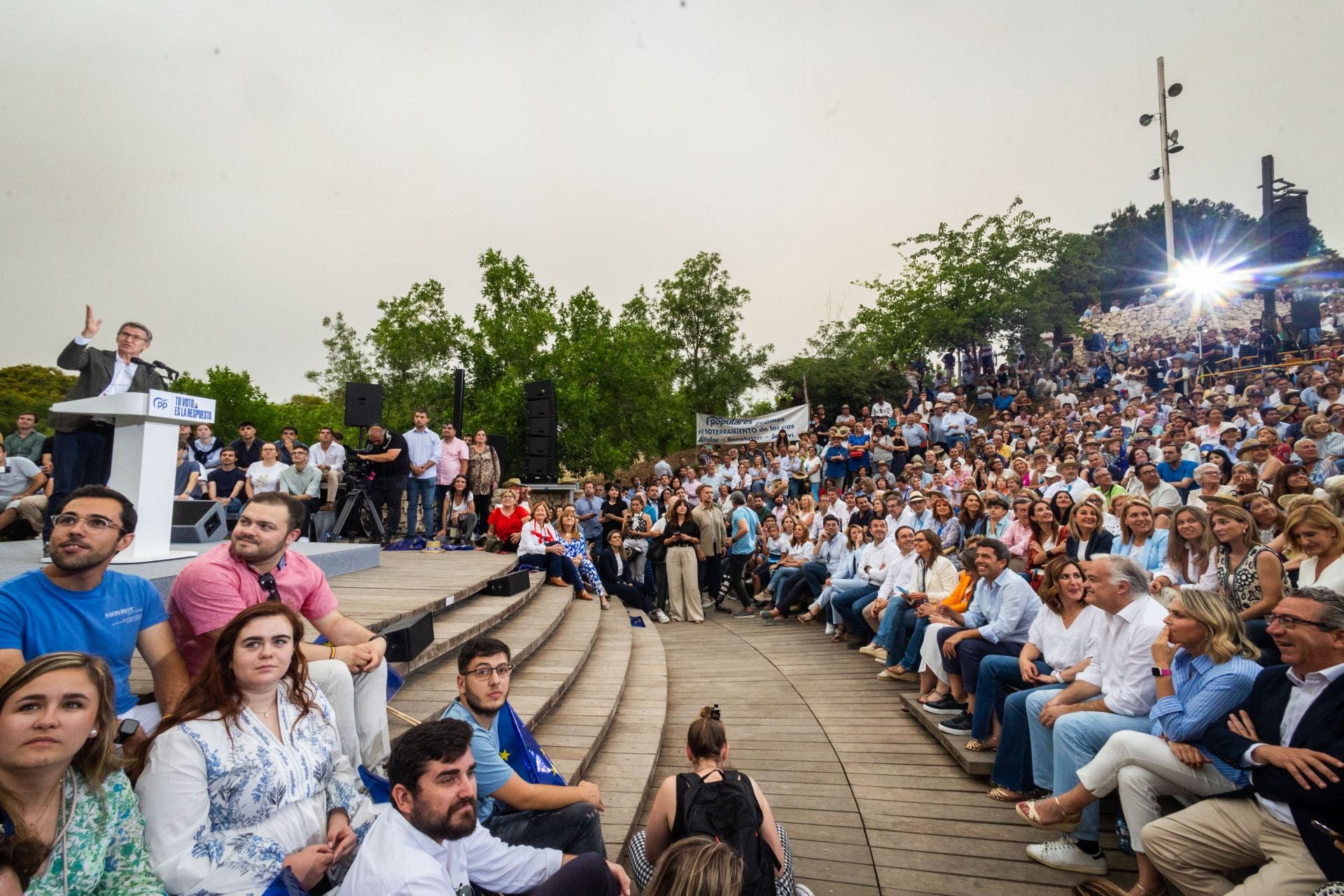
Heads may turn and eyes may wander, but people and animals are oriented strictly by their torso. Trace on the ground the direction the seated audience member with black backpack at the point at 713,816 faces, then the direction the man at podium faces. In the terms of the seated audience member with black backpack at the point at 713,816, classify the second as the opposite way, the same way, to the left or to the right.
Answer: to the right

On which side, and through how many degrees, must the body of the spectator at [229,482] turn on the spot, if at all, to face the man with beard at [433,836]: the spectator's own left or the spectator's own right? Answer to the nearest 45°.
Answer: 0° — they already face them

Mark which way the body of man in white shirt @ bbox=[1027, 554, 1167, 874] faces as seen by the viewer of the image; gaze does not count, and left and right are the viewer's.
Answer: facing to the left of the viewer

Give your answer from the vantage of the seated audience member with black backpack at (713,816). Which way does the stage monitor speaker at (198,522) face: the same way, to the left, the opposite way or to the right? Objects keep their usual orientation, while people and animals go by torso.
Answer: the opposite way

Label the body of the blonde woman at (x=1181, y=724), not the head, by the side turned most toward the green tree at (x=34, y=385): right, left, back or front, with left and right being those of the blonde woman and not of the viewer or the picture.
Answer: front

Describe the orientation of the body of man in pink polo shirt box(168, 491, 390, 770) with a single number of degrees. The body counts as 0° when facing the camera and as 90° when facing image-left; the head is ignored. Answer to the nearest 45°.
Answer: approximately 315°

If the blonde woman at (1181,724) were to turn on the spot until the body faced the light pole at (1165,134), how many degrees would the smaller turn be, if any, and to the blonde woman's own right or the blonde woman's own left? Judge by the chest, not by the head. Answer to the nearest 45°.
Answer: approximately 90° to the blonde woman's own right

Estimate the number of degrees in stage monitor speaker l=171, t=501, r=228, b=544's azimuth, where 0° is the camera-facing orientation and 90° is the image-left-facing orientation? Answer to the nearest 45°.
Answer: approximately 45°

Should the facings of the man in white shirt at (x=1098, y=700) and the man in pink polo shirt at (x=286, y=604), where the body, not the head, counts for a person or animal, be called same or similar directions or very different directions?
very different directions
